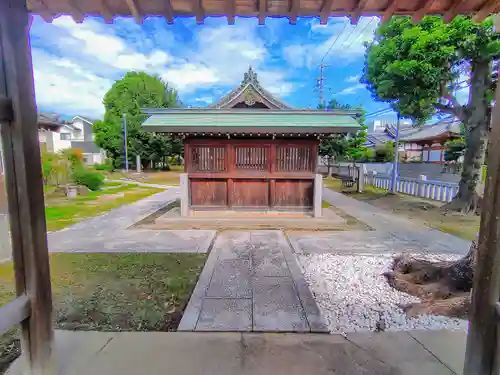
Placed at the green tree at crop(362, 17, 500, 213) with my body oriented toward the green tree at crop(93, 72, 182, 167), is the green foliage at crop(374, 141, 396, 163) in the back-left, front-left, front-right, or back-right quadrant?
front-right

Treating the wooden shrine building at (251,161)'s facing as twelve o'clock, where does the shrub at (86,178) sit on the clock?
The shrub is roughly at 4 o'clock from the wooden shrine building.

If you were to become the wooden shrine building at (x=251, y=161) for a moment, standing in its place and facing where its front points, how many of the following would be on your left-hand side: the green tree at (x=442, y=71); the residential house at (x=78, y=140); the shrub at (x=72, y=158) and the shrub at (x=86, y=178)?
1

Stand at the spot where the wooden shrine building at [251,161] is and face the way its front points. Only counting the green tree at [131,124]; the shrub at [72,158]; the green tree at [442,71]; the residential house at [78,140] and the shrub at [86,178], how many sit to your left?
1

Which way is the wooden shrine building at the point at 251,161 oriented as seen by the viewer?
toward the camera

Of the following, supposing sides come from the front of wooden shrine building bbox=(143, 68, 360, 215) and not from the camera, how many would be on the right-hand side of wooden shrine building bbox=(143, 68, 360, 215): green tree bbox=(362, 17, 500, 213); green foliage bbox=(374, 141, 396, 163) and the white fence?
0

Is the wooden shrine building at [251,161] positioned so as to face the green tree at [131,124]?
no

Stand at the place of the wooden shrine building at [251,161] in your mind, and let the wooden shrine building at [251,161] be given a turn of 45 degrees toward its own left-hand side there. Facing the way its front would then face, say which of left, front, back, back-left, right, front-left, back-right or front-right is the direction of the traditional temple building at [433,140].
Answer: left

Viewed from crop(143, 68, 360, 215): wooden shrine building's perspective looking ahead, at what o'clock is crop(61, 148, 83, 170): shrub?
The shrub is roughly at 4 o'clock from the wooden shrine building.

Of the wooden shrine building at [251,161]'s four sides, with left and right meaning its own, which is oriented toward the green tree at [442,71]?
left

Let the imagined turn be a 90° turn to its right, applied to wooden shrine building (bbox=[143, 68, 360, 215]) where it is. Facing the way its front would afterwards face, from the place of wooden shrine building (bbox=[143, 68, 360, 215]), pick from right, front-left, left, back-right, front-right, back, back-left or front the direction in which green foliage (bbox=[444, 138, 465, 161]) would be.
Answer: back-right

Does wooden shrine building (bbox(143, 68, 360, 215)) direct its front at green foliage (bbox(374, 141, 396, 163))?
no

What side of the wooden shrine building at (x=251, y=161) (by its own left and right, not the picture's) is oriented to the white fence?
left

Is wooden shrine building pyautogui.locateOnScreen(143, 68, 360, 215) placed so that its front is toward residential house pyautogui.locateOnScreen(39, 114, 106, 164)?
no
